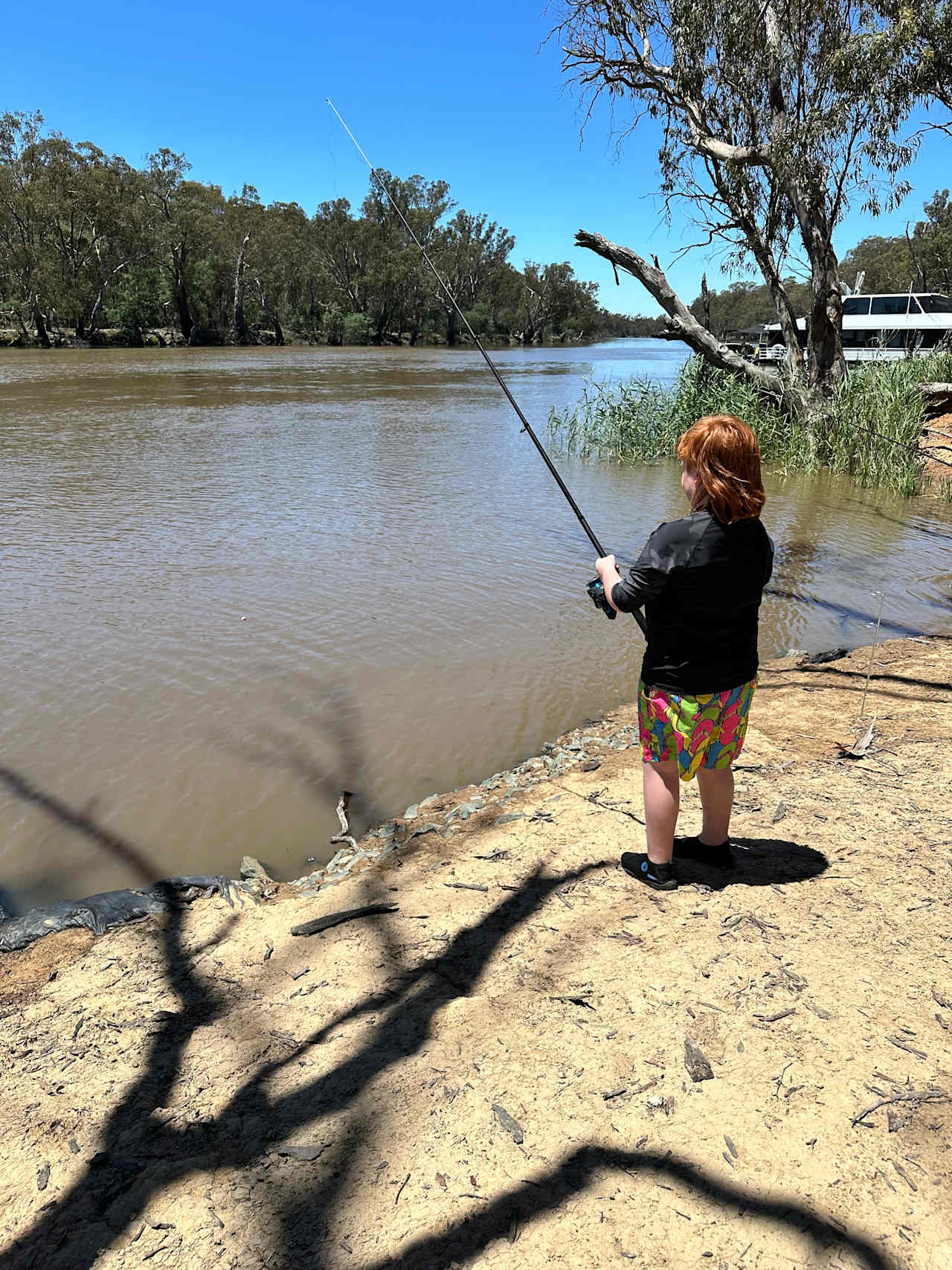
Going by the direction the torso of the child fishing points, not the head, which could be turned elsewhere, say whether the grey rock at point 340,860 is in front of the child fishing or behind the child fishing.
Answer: in front

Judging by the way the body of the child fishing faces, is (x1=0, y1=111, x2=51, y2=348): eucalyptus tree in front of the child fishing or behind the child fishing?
in front

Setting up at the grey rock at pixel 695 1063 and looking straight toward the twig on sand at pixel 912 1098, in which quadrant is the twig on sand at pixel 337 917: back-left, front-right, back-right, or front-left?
back-left

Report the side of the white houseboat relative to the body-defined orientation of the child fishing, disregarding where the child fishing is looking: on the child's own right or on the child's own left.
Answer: on the child's own right

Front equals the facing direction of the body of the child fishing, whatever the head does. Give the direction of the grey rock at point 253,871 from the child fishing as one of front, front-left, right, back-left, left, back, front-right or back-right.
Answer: front-left

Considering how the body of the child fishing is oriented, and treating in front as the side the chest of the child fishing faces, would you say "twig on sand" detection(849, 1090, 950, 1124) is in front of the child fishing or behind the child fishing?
behind

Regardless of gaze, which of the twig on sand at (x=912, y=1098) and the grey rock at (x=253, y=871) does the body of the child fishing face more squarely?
the grey rock

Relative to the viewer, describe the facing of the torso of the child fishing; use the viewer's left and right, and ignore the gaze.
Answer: facing away from the viewer and to the left of the viewer

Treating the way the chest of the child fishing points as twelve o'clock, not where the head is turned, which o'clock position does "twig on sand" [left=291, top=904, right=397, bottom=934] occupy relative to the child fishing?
The twig on sand is roughly at 10 o'clock from the child fishing.

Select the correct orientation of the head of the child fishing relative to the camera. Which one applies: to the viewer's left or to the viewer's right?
to the viewer's left
